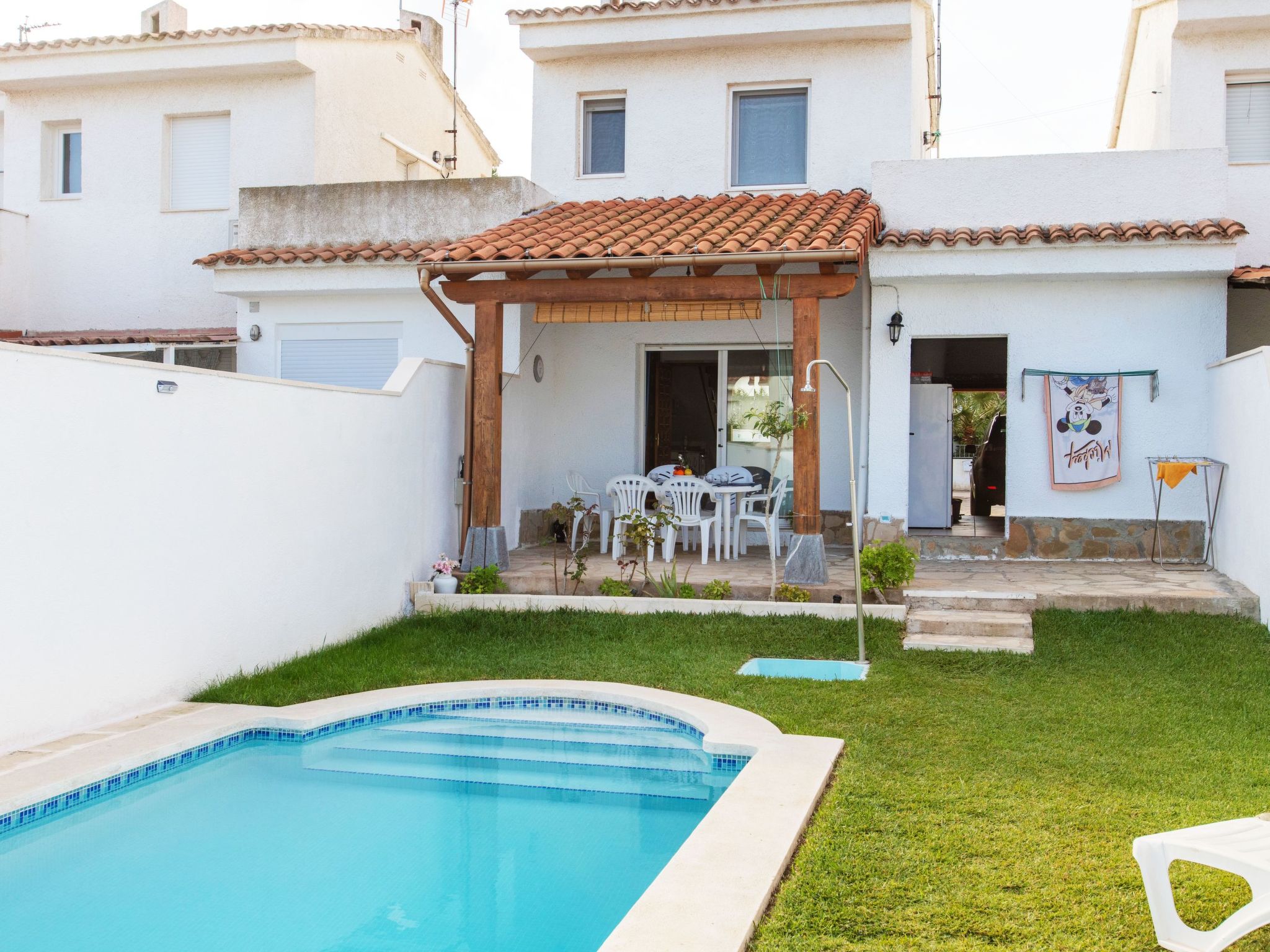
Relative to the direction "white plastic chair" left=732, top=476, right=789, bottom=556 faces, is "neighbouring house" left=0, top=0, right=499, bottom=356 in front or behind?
in front

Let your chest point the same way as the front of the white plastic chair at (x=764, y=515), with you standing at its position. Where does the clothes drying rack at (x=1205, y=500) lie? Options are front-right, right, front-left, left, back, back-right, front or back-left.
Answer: back

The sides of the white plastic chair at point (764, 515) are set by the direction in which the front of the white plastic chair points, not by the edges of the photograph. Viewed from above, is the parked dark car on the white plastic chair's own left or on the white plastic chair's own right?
on the white plastic chair's own right

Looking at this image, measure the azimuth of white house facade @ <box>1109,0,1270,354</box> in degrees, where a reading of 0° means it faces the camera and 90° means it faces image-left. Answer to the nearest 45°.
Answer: approximately 0°

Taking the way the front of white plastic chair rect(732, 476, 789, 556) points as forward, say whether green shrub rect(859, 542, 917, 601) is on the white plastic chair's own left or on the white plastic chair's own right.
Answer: on the white plastic chair's own left

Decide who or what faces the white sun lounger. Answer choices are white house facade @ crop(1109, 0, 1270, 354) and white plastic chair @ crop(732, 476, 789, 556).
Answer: the white house facade

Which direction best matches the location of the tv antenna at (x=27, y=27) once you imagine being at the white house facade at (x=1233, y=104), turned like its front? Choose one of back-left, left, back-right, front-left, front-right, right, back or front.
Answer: right

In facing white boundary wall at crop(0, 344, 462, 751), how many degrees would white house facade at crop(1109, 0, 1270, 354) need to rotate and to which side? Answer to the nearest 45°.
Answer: approximately 45° to its right

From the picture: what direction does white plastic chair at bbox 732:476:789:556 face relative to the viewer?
to the viewer's left

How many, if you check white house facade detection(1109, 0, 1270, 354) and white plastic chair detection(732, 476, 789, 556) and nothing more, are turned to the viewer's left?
1

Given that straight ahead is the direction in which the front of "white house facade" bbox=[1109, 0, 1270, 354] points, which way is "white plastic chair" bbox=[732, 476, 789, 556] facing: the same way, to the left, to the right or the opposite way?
to the right

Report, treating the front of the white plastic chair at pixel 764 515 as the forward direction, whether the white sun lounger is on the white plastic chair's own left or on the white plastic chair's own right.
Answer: on the white plastic chair's own left
